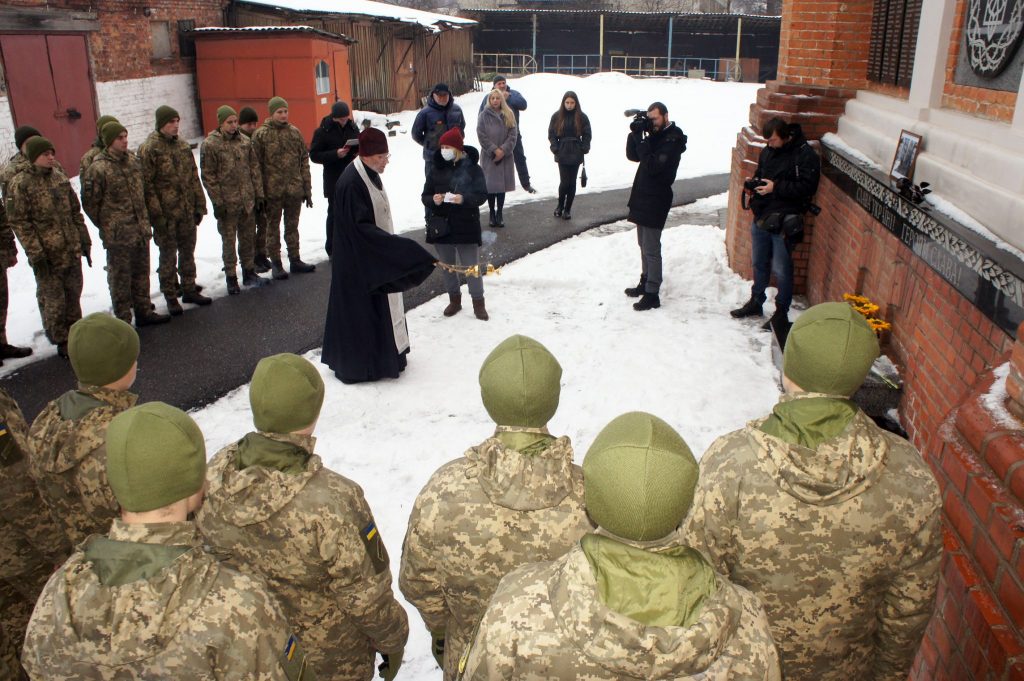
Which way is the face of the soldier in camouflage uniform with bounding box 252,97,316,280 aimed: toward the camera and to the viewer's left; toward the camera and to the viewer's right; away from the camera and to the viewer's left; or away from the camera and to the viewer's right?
toward the camera and to the viewer's right

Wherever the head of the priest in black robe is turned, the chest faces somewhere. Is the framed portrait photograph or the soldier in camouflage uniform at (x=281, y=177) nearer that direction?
the framed portrait photograph

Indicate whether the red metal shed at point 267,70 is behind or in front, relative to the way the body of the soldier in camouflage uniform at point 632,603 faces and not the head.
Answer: in front

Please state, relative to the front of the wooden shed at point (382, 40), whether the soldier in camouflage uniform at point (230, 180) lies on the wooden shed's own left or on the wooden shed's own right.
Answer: on the wooden shed's own right

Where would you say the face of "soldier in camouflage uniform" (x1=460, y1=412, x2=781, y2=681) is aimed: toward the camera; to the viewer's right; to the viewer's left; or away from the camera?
away from the camera

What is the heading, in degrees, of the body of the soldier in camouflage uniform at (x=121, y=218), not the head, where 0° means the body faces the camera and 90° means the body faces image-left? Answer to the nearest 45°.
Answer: approximately 315°

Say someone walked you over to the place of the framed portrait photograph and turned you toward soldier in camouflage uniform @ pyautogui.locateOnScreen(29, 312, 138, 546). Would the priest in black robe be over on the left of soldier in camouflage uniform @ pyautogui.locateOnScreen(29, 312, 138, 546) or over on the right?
right

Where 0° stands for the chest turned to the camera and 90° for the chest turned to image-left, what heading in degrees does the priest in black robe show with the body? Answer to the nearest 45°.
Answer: approximately 270°

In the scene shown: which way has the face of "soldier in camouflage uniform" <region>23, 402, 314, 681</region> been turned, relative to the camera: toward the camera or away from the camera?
away from the camera

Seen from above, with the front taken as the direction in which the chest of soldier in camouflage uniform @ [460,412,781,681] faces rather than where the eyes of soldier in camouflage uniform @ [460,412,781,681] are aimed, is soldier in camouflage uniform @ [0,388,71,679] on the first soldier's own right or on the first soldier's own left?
on the first soldier's own left

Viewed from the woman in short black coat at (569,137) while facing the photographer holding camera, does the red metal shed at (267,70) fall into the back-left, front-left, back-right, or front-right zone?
back-right

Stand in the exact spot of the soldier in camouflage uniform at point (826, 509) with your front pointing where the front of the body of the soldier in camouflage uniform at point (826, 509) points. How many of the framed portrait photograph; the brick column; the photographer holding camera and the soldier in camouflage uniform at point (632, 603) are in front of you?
3

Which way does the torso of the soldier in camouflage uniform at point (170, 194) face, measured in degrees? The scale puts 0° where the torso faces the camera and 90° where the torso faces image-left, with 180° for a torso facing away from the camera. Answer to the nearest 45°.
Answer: approximately 315°

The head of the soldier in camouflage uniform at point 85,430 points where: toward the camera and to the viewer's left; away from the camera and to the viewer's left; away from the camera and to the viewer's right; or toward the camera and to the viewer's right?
away from the camera and to the viewer's right

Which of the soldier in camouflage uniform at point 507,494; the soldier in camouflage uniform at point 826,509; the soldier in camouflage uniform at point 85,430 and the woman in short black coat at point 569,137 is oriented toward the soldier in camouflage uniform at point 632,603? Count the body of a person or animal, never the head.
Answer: the woman in short black coat

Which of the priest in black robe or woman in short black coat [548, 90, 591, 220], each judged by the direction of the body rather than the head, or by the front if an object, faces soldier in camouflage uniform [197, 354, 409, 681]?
the woman in short black coat
